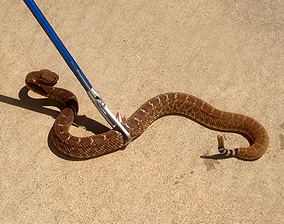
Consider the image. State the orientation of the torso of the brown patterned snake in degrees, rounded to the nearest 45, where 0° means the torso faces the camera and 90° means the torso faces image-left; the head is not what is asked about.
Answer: approximately 90°
